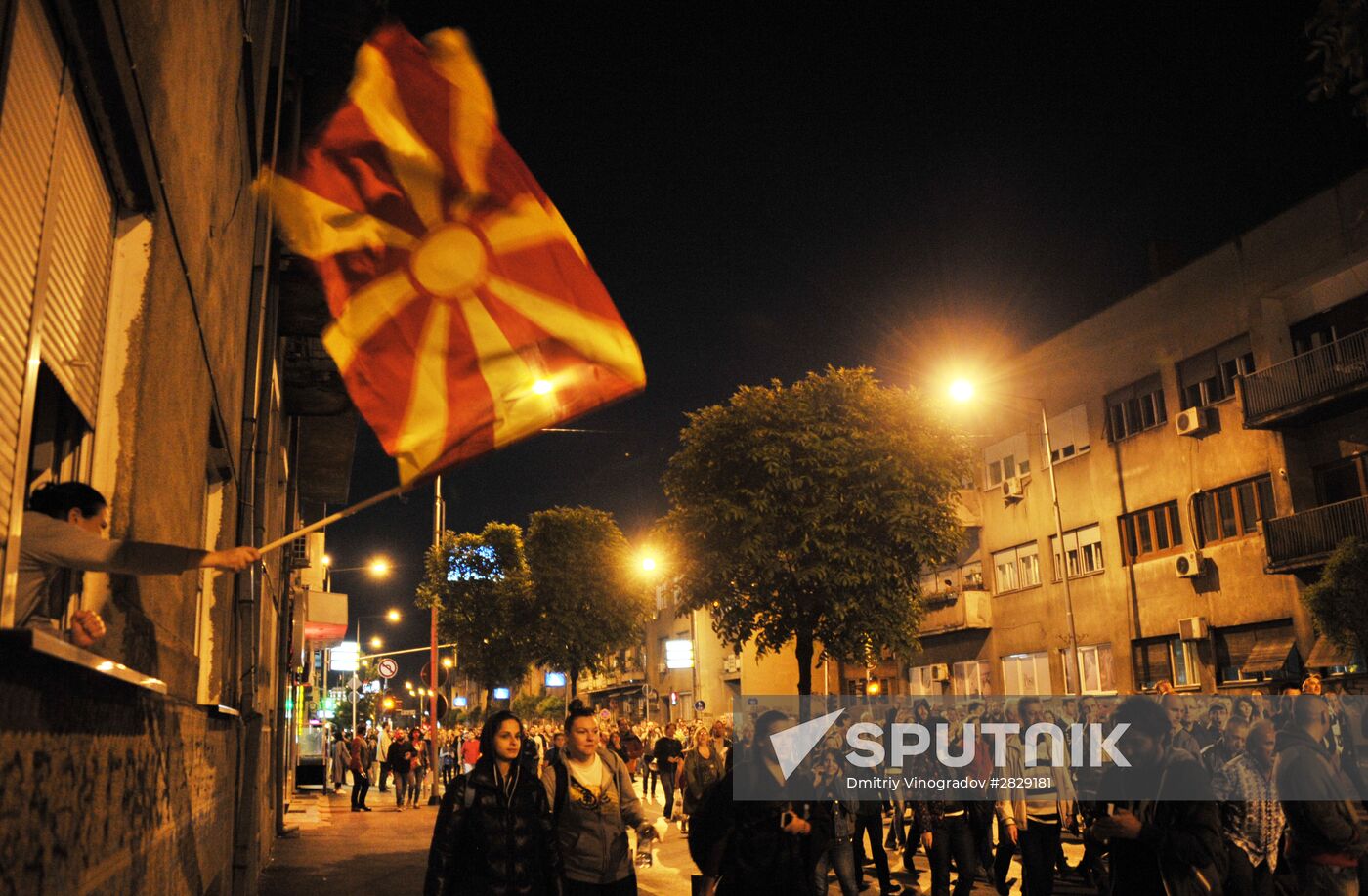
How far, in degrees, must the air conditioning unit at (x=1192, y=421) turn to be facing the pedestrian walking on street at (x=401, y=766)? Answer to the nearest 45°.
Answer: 0° — it already faces them

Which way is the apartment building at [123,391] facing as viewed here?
to the viewer's right

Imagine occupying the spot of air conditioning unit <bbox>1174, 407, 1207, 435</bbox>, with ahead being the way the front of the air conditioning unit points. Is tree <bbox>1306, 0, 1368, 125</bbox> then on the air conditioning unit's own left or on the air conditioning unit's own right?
on the air conditioning unit's own left

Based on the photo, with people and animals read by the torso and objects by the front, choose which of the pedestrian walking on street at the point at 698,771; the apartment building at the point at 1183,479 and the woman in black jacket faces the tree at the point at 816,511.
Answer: the apartment building

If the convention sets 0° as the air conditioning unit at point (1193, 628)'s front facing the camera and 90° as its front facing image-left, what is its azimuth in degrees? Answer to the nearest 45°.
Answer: approximately 45°

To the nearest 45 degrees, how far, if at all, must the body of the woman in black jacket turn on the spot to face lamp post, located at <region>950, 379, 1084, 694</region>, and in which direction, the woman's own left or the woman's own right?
approximately 90° to the woman's own left

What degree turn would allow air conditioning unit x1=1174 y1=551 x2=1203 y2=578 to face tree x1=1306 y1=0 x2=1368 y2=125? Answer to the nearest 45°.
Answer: approximately 45° to its left

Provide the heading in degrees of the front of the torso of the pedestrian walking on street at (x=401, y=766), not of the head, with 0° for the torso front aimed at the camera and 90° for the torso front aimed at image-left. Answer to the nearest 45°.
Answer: approximately 0°

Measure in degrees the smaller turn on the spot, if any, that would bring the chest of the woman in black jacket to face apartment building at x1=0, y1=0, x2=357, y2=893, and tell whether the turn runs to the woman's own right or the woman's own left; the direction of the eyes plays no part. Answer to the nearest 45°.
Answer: approximately 90° to the woman's own right

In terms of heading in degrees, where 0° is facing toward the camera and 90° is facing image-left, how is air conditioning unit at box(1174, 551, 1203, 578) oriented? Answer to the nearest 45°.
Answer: approximately 45°

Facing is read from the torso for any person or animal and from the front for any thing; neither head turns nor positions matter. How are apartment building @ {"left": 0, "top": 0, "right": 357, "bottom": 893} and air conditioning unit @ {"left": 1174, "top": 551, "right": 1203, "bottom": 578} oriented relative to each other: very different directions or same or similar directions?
very different directions

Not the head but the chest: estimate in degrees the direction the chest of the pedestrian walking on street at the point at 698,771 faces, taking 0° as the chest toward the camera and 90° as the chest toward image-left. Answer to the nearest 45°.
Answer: approximately 0°
